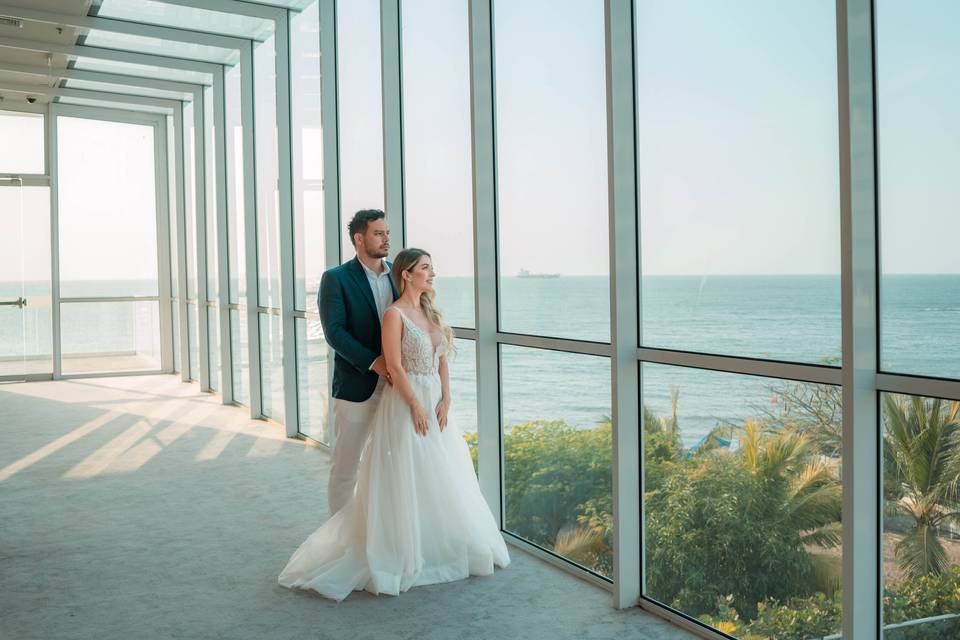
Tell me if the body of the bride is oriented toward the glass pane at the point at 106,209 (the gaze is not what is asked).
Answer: no

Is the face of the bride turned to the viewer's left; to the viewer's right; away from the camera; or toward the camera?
to the viewer's right

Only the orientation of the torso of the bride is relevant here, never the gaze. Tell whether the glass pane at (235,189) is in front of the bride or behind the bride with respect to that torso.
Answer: behind

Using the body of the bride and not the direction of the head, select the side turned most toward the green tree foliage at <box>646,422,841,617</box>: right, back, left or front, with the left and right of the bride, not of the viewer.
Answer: left

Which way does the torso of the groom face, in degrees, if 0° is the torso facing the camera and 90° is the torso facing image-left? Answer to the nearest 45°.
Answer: approximately 315°

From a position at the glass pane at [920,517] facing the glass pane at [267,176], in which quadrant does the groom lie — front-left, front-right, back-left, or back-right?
front-left

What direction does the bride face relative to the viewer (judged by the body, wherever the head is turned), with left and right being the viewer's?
facing the viewer and to the right of the viewer

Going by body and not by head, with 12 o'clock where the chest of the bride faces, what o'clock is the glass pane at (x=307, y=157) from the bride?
The glass pane is roughly at 7 o'clock from the bride.

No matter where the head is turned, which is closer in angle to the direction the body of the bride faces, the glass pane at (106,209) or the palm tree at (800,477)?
the palm tree

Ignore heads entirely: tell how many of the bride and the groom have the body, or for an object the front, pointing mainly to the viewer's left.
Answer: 0

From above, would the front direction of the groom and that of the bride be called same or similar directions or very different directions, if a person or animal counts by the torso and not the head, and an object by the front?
same or similar directions

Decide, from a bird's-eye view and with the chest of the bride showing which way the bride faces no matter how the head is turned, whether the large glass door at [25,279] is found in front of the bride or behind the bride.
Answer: behind

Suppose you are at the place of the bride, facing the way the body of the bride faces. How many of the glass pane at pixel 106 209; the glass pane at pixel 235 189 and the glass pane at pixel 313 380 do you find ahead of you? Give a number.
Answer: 0
